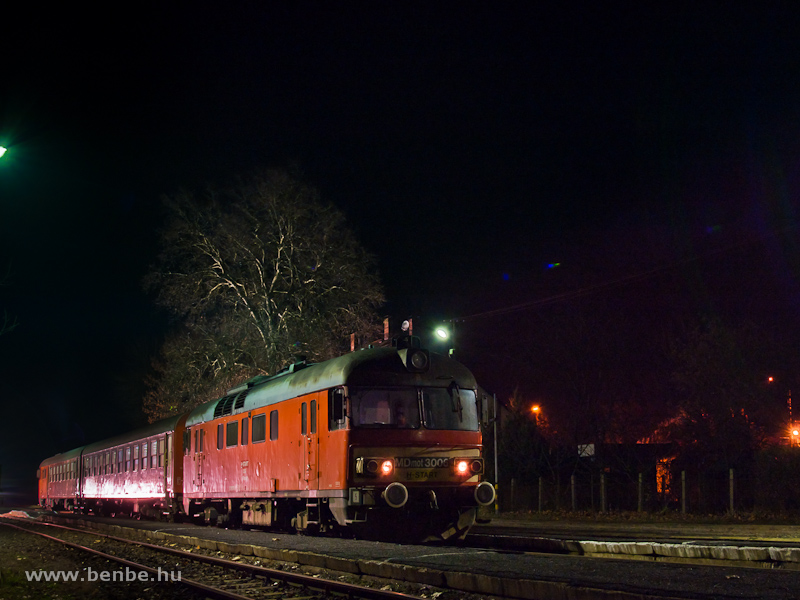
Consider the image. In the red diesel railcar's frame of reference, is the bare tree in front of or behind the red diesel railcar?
behind

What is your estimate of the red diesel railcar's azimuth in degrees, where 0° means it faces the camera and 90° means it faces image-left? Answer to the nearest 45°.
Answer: approximately 315°

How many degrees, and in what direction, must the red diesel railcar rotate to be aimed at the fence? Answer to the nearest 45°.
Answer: approximately 90° to its left
